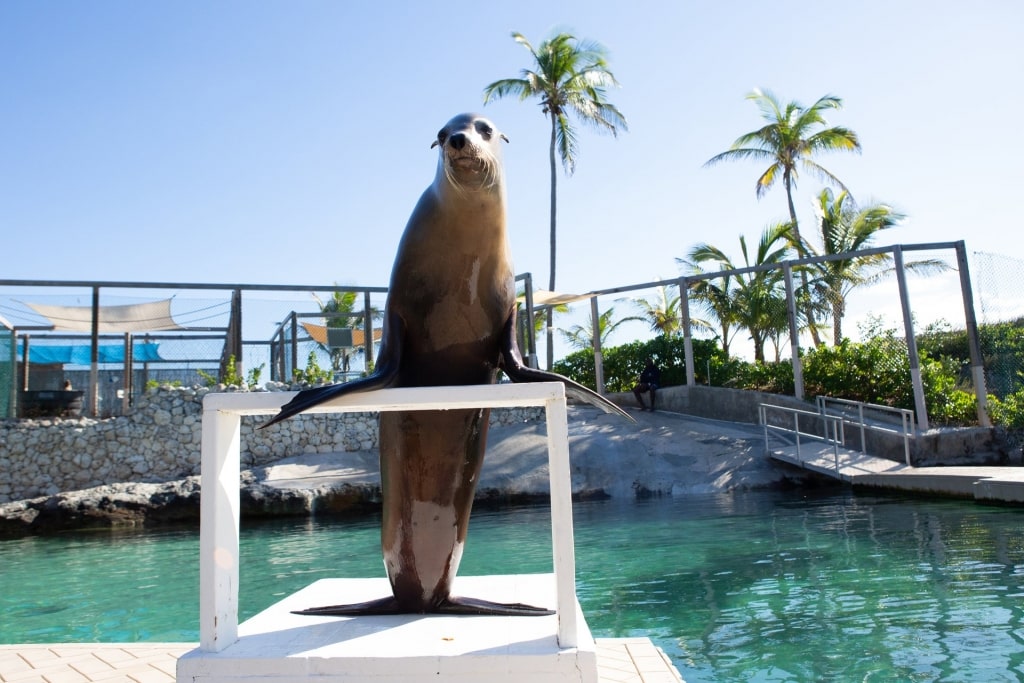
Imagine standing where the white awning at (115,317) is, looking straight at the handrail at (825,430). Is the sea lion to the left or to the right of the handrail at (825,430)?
right

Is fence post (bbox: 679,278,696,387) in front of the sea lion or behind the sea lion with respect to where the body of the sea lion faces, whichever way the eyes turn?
behind

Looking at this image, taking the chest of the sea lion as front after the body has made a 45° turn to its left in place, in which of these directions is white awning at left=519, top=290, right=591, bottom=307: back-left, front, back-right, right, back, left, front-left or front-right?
back-left

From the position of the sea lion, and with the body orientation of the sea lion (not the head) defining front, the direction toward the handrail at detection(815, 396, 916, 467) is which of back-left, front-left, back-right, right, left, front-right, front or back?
back-left

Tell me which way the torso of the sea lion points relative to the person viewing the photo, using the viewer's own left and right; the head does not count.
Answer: facing the viewer

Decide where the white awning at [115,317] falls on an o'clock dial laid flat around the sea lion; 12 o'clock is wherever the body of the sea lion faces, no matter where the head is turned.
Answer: The white awning is roughly at 5 o'clock from the sea lion.

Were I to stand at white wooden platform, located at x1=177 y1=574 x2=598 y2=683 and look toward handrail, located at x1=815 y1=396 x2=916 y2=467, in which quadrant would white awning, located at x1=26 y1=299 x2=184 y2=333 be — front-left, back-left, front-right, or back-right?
front-left

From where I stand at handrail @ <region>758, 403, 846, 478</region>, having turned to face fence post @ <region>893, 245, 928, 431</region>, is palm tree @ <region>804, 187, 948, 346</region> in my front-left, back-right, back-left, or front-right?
front-left

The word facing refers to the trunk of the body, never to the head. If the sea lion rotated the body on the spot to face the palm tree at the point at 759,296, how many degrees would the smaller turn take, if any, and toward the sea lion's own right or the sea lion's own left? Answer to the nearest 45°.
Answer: approximately 135° to the sea lion's own left

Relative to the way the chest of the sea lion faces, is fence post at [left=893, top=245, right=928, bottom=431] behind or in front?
behind

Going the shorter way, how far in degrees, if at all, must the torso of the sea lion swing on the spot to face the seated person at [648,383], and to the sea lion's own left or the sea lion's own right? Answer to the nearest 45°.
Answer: approximately 180°

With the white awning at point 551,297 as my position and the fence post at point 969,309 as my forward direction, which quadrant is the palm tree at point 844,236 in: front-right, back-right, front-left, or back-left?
front-left

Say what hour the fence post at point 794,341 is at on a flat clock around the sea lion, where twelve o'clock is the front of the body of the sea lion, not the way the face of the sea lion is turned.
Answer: The fence post is roughly at 7 o'clock from the sea lion.

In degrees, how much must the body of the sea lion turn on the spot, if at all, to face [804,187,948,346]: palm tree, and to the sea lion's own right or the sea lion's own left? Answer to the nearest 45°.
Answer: approximately 135° to the sea lion's own left
